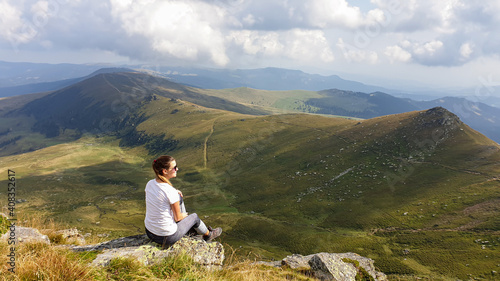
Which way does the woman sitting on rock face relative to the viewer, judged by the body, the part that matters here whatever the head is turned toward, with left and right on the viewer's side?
facing away from the viewer and to the right of the viewer

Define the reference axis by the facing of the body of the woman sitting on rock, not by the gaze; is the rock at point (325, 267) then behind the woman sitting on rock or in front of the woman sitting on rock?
in front

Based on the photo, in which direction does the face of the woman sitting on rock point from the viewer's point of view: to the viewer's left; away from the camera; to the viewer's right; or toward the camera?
to the viewer's right

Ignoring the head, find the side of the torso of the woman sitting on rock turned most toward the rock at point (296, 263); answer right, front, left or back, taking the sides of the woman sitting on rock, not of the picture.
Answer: right
